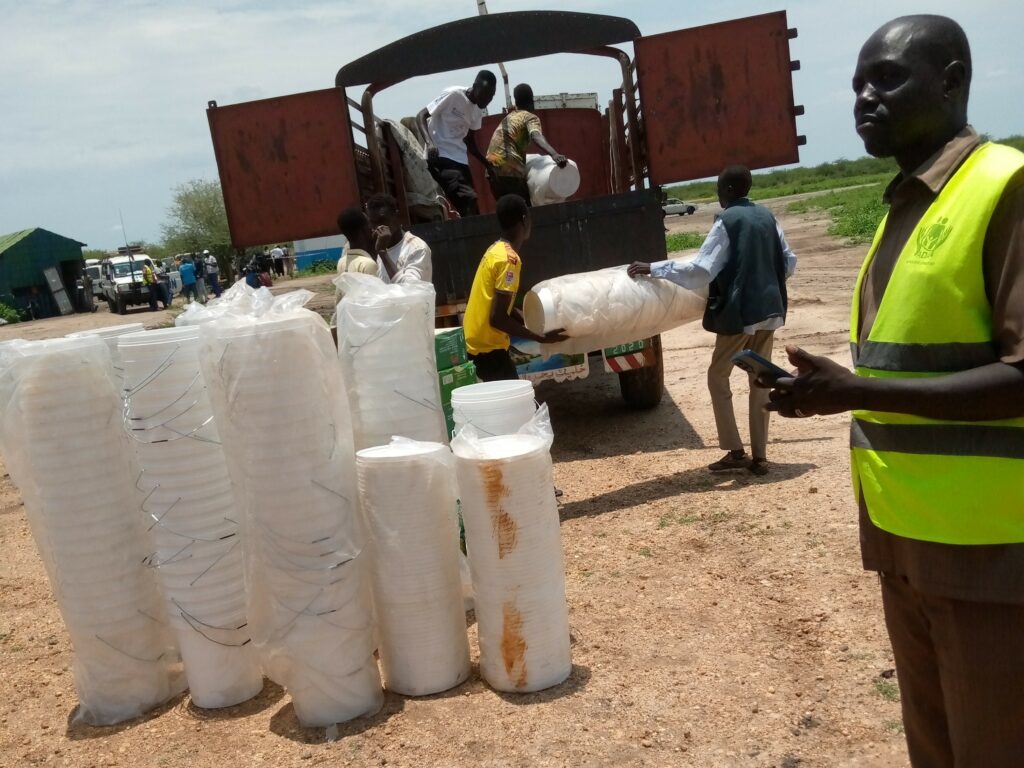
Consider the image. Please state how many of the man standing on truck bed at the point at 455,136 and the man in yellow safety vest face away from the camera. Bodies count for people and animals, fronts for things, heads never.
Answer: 0

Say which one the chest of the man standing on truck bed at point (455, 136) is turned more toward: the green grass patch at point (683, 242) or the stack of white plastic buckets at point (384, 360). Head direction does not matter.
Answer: the stack of white plastic buckets

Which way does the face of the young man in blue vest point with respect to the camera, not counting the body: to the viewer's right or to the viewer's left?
to the viewer's left

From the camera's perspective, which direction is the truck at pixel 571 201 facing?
away from the camera

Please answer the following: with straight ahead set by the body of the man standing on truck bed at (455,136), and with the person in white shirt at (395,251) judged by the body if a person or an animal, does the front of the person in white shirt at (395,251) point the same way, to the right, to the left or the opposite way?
to the right

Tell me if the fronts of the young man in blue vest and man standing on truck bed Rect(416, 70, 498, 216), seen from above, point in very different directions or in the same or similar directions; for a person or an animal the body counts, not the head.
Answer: very different directions

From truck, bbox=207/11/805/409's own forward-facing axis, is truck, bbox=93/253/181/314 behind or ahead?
ahead

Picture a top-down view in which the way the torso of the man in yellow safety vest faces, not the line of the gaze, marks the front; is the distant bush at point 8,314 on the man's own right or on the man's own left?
on the man's own right

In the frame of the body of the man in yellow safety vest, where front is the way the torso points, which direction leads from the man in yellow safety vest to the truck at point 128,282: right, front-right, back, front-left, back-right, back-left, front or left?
right

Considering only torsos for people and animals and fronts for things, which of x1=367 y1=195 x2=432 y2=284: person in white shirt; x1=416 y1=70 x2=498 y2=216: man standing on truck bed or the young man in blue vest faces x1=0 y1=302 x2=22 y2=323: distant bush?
the young man in blue vest

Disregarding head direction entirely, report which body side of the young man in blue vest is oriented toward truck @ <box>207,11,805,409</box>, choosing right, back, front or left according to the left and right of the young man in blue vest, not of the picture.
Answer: front

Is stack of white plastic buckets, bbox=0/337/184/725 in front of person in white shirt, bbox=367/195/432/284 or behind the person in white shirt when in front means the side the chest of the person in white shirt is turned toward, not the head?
in front

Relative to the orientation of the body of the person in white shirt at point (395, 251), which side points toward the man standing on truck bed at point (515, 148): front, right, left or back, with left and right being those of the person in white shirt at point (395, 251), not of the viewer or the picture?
back

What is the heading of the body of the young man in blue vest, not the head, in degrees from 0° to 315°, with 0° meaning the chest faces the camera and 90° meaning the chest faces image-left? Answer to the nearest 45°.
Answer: approximately 135°

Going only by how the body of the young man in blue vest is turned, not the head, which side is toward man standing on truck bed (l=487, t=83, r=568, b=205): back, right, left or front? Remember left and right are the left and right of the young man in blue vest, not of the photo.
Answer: front
